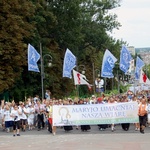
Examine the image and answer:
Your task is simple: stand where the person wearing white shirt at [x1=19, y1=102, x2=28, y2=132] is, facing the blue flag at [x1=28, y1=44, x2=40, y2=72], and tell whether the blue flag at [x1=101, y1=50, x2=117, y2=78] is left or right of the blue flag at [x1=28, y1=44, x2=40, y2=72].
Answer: right

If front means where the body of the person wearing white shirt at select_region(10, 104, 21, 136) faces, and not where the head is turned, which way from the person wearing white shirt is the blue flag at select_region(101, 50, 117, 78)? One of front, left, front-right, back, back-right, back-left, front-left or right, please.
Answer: back-left

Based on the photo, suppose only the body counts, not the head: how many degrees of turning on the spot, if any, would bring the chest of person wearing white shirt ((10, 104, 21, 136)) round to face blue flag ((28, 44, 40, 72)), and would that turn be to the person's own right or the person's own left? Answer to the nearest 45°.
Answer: approximately 180°

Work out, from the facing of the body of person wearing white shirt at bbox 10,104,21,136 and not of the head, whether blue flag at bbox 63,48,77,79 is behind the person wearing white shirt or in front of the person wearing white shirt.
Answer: behind

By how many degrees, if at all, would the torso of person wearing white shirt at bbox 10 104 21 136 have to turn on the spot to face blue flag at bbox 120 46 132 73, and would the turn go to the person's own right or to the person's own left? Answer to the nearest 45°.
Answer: approximately 135° to the person's own left

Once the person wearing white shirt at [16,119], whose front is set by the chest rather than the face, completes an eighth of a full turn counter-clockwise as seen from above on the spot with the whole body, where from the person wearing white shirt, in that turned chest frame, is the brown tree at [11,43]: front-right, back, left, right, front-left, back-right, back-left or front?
back-left
